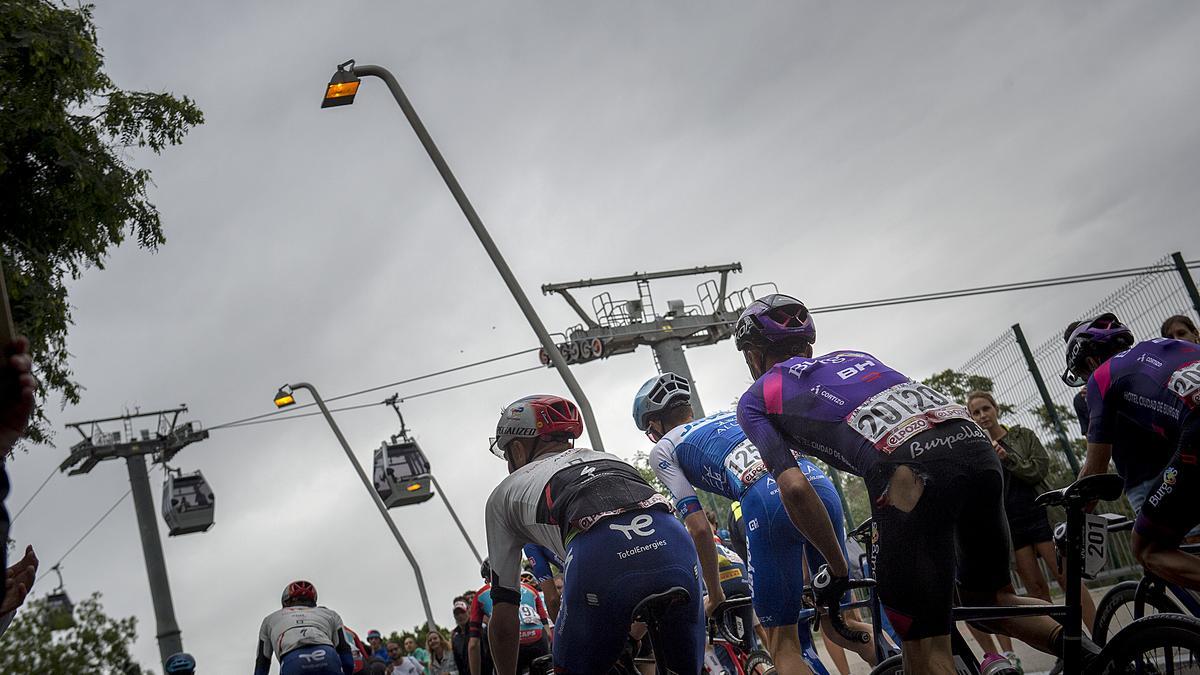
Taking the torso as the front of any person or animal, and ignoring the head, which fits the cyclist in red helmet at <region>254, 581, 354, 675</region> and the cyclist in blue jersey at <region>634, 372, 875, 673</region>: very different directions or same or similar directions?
same or similar directions

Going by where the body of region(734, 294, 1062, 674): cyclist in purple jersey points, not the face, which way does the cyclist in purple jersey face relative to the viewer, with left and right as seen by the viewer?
facing away from the viewer and to the left of the viewer

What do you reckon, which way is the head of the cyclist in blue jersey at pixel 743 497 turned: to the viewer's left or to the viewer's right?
to the viewer's left

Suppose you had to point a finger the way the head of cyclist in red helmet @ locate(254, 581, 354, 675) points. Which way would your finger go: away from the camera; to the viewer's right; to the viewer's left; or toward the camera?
away from the camera

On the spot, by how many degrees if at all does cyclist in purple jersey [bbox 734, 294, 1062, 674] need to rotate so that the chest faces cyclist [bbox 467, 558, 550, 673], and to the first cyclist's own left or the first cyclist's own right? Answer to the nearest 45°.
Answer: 0° — they already face them

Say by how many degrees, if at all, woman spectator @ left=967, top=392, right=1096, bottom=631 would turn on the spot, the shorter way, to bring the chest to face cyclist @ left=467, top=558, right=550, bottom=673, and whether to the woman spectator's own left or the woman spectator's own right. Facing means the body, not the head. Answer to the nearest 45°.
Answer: approximately 45° to the woman spectator's own right

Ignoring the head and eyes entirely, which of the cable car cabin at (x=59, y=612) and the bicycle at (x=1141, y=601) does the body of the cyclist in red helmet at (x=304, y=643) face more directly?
the cable car cabin

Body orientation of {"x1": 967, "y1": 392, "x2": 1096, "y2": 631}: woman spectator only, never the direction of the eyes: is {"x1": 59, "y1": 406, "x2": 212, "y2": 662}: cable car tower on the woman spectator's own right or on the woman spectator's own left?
on the woman spectator's own right

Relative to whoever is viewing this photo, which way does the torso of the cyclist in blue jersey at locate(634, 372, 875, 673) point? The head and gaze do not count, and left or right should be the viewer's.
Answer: facing away from the viewer and to the left of the viewer

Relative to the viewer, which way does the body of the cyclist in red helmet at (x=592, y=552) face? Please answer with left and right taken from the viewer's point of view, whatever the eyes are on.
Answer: facing away from the viewer and to the left of the viewer

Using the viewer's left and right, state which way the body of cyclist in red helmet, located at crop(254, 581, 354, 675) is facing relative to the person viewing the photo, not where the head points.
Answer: facing away from the viewer

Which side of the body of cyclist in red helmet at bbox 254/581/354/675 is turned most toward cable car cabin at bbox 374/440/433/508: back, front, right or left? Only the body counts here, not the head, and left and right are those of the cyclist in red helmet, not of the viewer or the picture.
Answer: front

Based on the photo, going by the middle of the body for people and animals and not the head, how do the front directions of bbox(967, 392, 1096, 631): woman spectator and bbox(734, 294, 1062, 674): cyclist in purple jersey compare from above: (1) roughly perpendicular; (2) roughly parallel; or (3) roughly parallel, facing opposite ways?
roughly perpendicular

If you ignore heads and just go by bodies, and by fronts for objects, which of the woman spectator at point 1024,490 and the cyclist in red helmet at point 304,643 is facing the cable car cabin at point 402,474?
the cyclist in red helmet

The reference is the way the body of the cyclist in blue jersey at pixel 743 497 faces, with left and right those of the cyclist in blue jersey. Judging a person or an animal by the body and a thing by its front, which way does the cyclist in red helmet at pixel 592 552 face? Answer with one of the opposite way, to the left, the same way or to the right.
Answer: the same way
